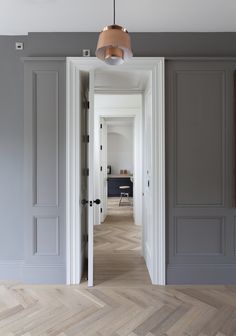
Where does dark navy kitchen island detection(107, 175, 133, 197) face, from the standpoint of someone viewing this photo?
facing the viewer
